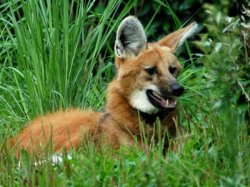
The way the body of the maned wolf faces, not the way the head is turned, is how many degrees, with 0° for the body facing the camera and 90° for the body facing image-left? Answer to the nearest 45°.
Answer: approximately 270°
